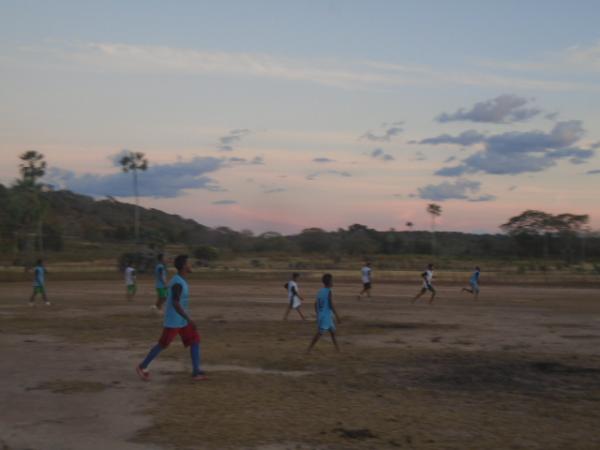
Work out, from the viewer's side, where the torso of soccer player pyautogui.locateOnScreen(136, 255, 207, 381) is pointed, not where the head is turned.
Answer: to the viewer's right

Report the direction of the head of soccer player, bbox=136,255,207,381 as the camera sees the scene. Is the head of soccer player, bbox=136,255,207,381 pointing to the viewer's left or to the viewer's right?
to the viewer's right

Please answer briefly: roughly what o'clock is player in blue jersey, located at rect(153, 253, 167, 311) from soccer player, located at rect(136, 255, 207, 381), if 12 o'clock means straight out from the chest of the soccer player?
The player in blue jersey is roughly at 9 o'clock from the soccer player.
